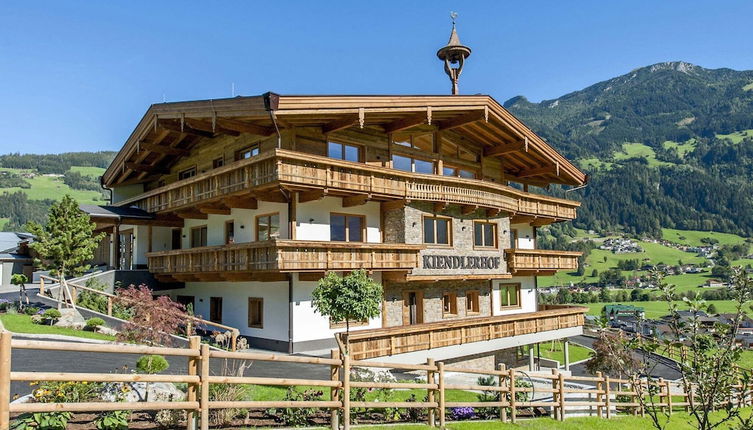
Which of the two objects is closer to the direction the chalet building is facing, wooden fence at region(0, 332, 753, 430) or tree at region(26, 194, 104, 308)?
the wooden fence

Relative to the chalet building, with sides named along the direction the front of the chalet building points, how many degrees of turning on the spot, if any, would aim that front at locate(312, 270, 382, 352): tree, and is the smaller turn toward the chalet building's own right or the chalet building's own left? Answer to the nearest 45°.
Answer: approximately 45° to the chalet building's own right

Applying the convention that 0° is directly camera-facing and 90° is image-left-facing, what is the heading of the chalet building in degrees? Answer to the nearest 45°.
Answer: approximately 315°

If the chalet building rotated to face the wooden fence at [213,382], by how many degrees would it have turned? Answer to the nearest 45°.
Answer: approximately 45° to its right

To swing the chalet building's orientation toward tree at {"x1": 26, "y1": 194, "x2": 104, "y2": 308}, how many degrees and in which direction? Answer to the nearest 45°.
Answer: approximately 135° to its right

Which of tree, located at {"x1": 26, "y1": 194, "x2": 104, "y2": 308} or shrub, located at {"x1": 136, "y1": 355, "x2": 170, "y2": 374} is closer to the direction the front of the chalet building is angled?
the shrub
